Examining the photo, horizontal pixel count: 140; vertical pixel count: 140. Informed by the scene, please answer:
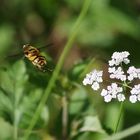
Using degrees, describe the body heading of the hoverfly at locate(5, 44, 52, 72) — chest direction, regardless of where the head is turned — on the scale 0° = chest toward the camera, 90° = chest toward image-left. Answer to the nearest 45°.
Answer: approximately 135°

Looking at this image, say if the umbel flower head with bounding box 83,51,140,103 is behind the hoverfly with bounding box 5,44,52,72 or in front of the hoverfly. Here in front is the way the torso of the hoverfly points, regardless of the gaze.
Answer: behind

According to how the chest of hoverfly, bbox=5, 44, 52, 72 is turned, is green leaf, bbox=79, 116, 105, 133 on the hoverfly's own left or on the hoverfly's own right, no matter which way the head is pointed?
on the hoverfly's own right
